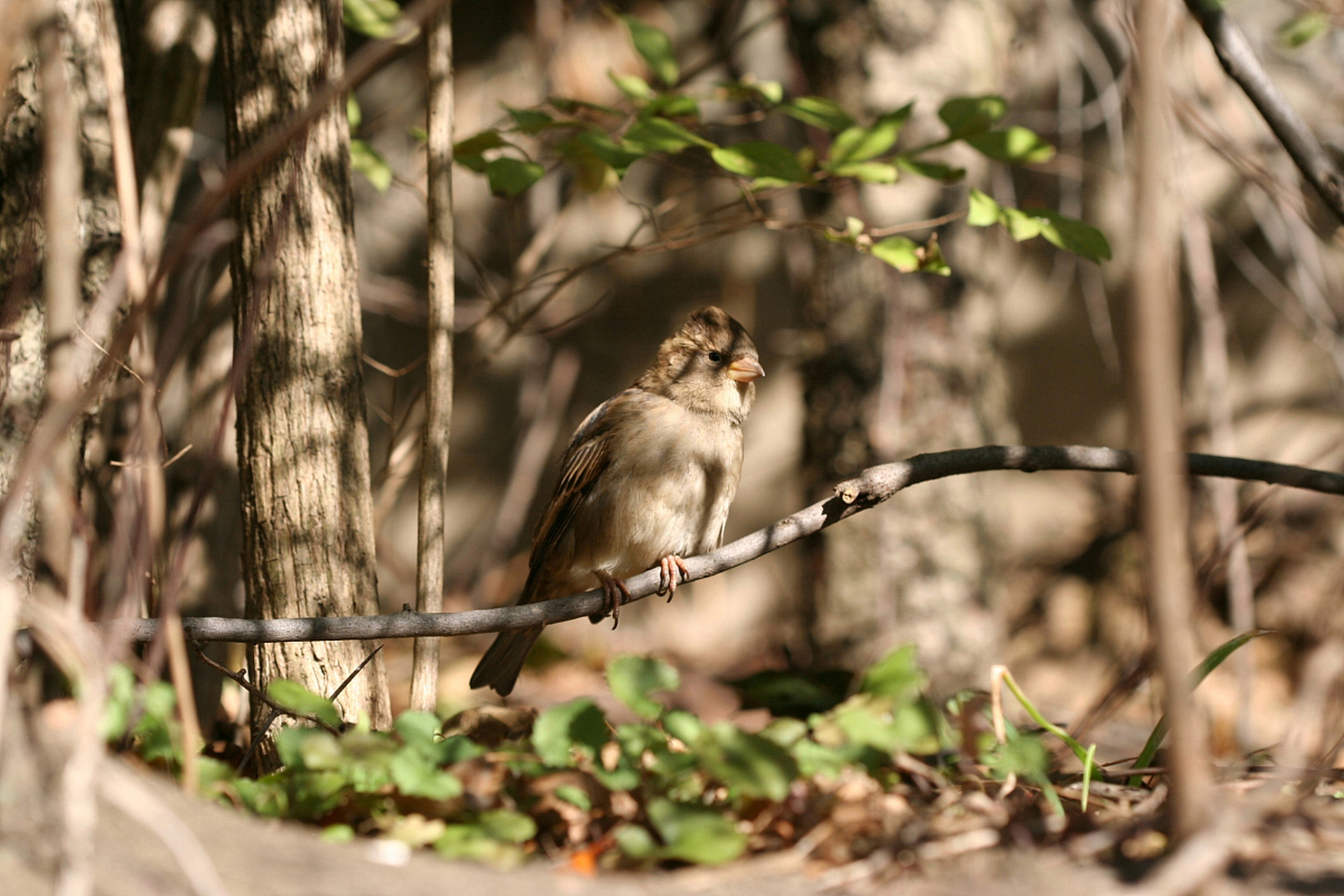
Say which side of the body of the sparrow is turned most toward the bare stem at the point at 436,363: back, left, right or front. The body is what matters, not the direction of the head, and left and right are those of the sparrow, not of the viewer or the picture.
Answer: right

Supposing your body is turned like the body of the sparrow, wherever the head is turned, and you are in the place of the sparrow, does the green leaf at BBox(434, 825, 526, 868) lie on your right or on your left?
on your right

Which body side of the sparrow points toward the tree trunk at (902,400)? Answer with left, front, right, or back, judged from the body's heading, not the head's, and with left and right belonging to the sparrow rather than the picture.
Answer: left

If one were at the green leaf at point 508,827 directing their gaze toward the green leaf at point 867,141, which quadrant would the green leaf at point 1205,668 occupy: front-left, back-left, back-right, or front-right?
front-right

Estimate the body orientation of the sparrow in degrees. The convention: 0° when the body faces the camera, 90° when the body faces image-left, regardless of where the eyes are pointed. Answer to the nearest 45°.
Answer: approximately 315°

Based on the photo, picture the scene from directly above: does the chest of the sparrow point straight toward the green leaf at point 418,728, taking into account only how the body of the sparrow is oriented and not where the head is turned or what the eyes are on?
no

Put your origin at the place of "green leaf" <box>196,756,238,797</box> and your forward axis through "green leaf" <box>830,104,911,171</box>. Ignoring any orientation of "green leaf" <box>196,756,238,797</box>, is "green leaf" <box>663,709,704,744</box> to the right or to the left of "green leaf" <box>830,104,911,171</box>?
right

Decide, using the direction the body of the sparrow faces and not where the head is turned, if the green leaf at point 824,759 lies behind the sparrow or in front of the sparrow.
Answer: in front

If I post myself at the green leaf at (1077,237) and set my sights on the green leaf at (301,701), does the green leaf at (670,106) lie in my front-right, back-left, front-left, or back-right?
front-right

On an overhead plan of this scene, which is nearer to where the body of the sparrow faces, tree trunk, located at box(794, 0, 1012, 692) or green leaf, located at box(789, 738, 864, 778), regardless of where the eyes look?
the green leaf
